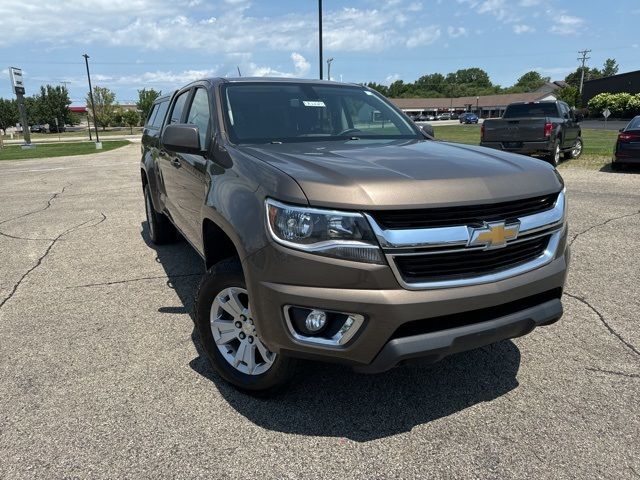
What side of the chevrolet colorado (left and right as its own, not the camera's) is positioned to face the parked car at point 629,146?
left

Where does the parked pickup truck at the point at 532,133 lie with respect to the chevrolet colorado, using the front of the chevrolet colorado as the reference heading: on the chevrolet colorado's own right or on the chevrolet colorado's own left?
on the chevrolet colorado's own left

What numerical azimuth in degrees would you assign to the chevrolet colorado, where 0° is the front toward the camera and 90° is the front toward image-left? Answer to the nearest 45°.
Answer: approximately 315°

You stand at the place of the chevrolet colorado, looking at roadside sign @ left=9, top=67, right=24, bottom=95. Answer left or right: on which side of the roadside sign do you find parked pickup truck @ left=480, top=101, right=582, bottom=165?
right

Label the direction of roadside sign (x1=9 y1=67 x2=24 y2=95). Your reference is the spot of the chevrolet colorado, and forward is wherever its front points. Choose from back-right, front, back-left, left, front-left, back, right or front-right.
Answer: back

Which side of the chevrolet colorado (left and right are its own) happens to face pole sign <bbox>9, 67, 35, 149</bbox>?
back
